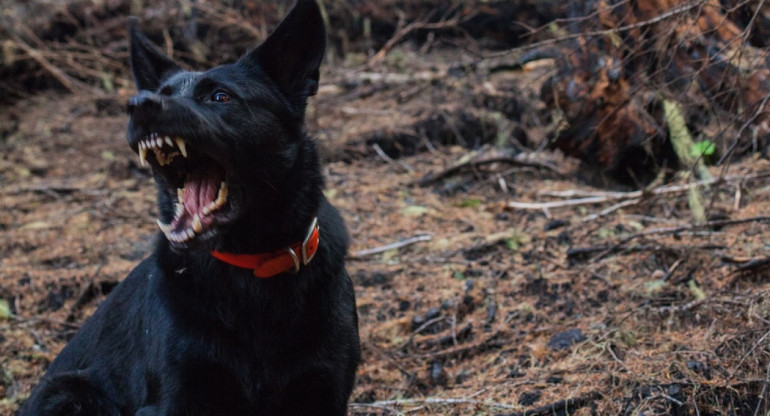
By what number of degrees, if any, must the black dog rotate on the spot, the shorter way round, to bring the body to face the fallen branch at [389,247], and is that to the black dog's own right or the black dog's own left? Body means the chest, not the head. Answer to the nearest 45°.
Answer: approximately 90° to the black dog's own left

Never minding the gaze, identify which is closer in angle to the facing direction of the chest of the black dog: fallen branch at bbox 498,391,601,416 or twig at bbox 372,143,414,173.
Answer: the fallen branch

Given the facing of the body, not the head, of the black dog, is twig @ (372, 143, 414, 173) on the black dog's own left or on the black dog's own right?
on the black dog's own left

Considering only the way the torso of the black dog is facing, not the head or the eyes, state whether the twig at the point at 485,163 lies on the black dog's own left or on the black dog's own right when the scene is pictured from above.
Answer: on the black dog's own left

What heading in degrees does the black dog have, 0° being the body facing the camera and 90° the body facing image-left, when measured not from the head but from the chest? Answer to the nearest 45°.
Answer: approximately 315°

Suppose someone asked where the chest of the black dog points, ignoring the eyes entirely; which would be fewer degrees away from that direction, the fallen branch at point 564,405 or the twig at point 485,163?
the fallen branch
